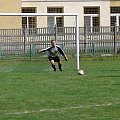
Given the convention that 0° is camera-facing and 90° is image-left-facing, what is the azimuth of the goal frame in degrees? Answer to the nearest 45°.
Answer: approximately 0°

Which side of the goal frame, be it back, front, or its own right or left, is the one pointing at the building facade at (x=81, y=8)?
back

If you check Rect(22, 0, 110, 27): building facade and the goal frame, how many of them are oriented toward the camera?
2

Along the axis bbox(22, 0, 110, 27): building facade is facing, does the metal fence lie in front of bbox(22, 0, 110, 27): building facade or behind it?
in front
